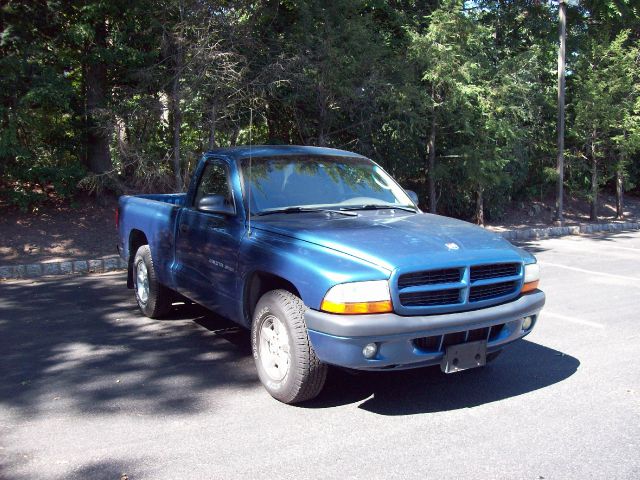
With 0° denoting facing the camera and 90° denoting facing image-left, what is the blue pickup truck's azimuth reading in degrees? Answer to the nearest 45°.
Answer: approximately 315°

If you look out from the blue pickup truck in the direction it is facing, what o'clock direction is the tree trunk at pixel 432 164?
The tree trunk is roughly at 8 o'clock from the blue pickup truck.

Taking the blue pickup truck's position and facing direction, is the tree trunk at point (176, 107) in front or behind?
behind

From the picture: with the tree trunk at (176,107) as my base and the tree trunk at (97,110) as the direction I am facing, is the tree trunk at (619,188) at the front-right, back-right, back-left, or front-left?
back-right

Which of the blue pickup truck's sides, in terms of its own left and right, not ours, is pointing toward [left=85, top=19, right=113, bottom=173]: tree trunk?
back

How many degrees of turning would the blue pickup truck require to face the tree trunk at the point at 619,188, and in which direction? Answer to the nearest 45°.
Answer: approximately 90° to its left

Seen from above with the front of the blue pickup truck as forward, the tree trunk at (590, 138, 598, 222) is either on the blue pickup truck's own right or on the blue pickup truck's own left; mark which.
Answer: on the blue pickup truck's own left

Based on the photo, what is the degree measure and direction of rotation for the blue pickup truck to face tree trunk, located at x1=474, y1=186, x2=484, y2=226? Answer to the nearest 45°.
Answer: approximately 135° to its left
